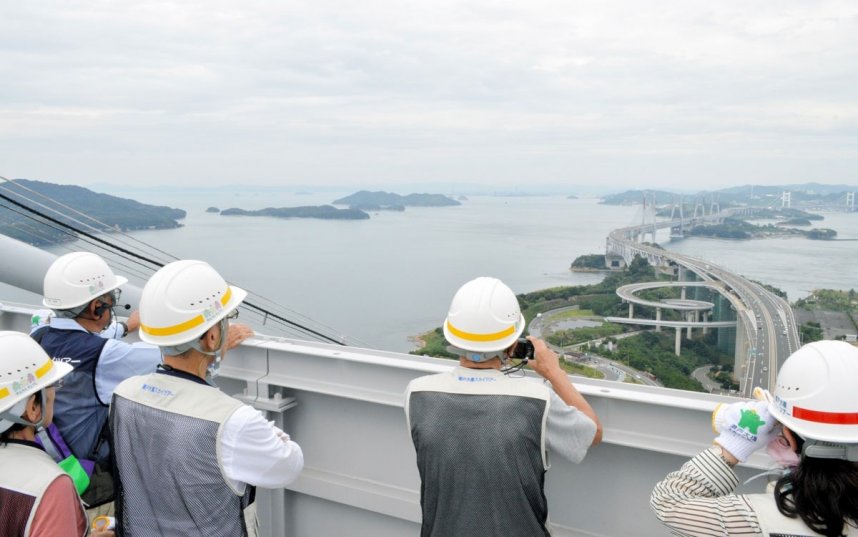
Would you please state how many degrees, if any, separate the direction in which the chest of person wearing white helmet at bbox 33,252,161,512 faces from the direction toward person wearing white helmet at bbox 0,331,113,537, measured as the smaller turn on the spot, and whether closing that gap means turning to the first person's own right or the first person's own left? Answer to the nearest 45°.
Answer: approximately 135° to the first person's own right

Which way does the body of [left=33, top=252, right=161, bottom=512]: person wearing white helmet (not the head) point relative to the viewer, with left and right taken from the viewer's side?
facing away from the viewer and to the right of the viewer

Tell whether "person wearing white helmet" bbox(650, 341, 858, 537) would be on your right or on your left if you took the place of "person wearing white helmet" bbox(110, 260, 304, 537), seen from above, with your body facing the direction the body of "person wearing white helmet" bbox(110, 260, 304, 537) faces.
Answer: on your right

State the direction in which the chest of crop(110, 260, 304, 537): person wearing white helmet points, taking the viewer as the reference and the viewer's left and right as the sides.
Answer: facing away from the viewer and to the right of the viewer

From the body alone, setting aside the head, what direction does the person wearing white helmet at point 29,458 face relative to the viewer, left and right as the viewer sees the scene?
facing away from the viewer and to the right of the viewer

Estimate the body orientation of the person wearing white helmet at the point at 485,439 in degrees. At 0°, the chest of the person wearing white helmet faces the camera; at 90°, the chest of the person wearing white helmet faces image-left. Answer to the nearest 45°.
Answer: approximately 180°

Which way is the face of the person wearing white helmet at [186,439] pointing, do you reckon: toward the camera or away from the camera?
away from the camera
